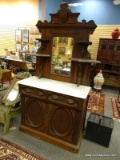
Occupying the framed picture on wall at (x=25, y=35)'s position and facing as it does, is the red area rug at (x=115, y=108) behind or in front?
in front

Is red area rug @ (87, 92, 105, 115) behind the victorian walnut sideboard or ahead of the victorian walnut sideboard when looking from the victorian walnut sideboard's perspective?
behind

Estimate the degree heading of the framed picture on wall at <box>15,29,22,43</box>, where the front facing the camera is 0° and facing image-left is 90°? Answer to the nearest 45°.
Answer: approximately 0°

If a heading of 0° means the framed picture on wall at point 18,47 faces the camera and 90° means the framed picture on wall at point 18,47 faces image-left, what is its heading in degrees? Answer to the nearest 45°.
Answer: approximately 0°

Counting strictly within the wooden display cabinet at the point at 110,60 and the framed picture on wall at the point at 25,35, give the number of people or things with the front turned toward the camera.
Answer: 2

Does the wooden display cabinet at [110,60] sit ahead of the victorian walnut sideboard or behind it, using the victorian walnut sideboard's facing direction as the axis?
behind

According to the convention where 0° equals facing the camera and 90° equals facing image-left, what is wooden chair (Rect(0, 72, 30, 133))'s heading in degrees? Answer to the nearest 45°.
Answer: approximately 45°
